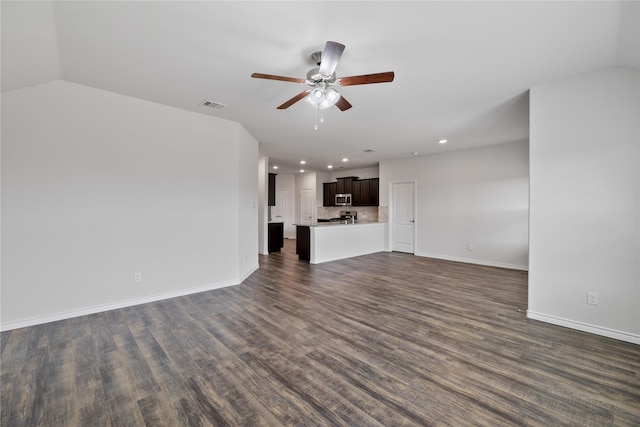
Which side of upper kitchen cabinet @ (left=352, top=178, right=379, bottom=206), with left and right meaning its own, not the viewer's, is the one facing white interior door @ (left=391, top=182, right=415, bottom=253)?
left

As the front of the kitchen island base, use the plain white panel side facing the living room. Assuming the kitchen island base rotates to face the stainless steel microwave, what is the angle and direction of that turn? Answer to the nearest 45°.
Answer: approximately 135° to its left

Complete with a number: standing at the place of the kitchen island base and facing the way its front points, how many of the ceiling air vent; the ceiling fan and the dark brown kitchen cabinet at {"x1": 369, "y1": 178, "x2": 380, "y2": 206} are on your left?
1

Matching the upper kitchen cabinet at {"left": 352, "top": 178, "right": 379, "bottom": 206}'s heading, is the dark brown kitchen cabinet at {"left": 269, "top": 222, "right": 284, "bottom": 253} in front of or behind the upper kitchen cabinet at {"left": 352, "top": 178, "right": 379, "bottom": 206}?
in front

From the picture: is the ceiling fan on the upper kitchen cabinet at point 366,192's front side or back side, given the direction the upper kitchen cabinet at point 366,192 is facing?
on the front side

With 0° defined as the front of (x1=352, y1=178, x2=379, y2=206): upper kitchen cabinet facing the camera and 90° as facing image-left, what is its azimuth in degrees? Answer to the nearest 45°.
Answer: approximately 45°

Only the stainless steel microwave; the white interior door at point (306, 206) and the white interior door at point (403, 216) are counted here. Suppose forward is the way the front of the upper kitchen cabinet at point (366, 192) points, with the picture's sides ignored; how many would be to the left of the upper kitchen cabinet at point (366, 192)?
1

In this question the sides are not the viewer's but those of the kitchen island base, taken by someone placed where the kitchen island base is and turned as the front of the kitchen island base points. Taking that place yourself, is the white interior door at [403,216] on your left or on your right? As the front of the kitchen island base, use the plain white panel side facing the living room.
on your left

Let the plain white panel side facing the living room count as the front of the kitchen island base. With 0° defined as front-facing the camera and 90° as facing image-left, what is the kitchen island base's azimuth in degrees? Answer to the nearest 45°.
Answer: approximately 315°

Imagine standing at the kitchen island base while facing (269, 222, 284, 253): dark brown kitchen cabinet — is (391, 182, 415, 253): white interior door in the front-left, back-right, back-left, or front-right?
back-right

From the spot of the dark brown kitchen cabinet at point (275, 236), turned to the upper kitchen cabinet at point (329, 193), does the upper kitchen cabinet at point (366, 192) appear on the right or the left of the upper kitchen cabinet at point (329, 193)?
right
